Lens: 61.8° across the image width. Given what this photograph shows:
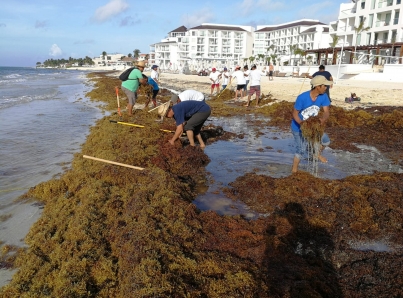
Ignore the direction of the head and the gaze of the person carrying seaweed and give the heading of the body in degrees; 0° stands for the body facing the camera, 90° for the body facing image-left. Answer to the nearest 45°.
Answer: approximately 315°

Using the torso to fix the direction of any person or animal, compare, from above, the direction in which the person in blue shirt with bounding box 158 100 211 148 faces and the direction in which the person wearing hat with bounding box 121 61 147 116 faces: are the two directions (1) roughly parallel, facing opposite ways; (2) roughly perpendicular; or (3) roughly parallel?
roughly parallel, facing opposite ways

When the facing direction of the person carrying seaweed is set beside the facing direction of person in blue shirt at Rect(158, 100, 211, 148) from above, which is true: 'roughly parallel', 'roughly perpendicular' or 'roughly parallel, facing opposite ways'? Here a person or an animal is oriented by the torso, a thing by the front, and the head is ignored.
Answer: roughly perpendicular

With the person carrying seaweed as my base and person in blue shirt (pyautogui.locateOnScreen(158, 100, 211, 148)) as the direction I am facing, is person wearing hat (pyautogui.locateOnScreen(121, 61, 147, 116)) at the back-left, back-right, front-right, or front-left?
front-right

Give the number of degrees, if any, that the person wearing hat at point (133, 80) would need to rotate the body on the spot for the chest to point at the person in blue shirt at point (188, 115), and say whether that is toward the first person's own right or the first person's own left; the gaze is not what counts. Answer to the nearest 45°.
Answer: approximately 90° to the first person's own right

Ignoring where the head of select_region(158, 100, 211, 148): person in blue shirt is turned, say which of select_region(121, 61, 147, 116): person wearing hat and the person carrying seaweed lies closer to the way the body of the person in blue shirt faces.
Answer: the person wearing hat

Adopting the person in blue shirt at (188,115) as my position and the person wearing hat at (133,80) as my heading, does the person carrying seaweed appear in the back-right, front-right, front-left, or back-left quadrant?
back-right

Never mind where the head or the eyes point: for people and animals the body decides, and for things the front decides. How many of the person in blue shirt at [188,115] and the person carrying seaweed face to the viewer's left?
1

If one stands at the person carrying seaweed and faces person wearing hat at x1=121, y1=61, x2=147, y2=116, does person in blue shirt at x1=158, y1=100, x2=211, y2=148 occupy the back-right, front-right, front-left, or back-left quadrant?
front-left

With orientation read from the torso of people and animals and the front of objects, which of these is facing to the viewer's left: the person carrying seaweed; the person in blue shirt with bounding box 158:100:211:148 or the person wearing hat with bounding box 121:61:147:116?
the person in blue shirt

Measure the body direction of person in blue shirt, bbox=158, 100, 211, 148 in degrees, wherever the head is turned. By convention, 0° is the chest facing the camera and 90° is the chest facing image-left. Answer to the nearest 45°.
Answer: approximately 90°

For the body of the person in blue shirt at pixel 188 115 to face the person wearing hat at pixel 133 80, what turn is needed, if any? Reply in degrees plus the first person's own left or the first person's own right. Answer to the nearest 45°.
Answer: approximately 45° to the first person's own right

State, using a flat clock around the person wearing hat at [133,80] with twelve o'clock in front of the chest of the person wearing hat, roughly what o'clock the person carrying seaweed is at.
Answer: The person carrying seaweed is roughly at 2 o'clock from the person wearing hat.
